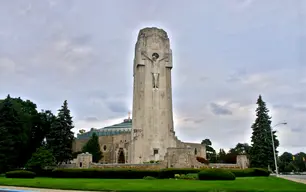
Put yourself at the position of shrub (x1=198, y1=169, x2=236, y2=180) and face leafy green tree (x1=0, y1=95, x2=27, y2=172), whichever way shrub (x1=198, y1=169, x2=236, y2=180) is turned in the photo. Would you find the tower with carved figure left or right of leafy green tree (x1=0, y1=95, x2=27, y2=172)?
right

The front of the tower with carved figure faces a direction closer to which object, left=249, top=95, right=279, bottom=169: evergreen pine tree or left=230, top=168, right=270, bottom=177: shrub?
the shrub

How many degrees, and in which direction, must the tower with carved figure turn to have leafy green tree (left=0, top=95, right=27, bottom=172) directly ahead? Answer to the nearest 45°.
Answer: approximately 45° to its right

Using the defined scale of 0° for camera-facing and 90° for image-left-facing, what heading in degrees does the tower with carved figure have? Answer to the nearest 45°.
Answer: approximately 0°

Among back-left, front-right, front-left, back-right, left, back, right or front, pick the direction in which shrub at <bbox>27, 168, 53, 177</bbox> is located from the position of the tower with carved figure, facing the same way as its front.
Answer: front-right

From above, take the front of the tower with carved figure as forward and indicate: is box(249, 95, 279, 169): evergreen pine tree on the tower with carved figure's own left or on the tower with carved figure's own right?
on the tower with carved figure's own left

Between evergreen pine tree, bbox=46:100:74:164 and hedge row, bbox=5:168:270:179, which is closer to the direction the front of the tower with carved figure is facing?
the hedge row

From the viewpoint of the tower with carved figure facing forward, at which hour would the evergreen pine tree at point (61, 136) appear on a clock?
The evergreen pine tree is roughly at 2 o'clock from the tower with carved figure.

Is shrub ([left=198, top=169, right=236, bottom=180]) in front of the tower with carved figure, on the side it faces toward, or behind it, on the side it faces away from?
in front

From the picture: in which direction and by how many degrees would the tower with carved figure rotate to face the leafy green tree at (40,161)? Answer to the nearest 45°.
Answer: approximately 45° to its right

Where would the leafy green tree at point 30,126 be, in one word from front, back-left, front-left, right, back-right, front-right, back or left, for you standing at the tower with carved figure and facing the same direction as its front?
right

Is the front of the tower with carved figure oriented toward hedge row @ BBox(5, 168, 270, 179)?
yes
